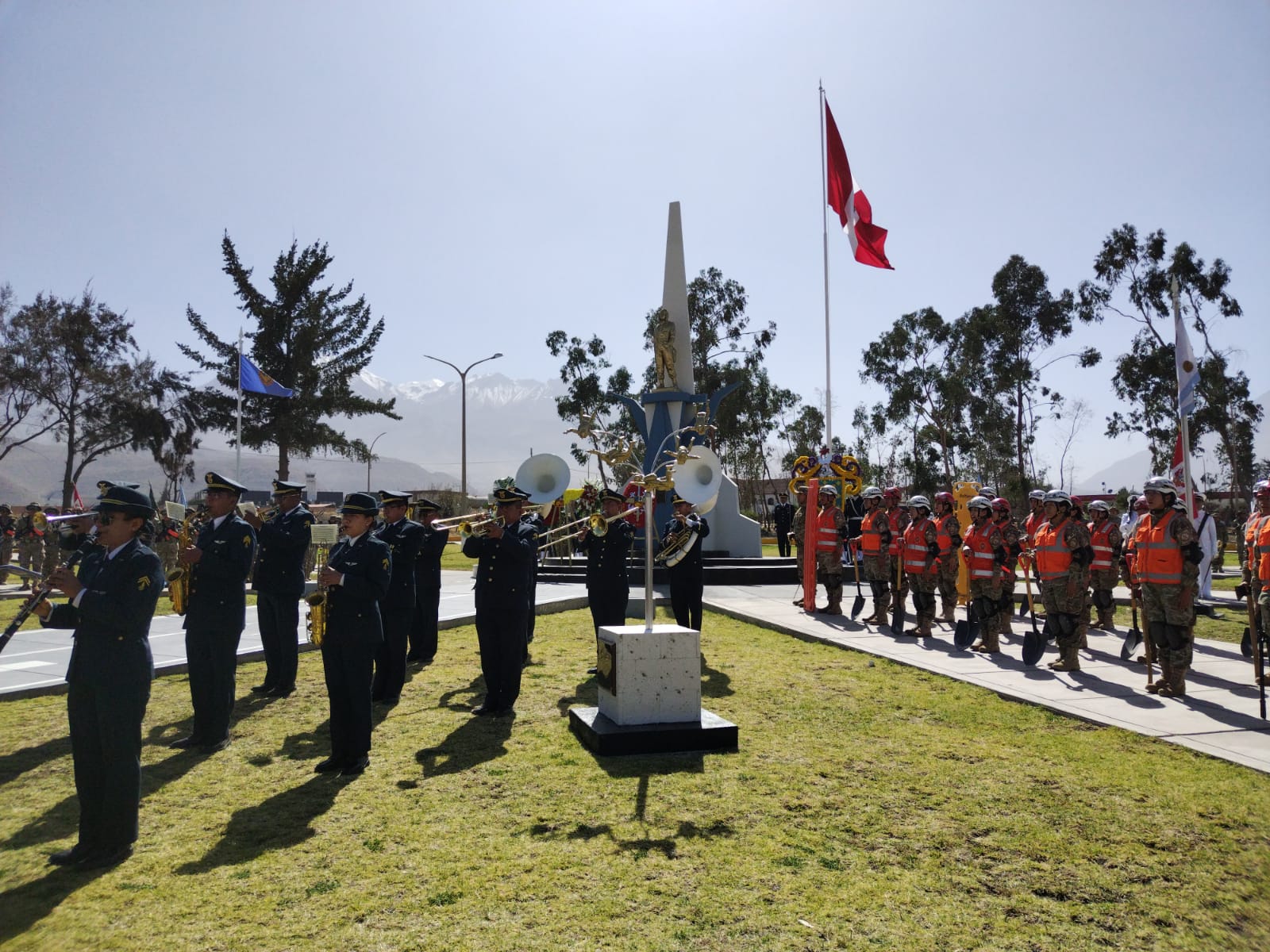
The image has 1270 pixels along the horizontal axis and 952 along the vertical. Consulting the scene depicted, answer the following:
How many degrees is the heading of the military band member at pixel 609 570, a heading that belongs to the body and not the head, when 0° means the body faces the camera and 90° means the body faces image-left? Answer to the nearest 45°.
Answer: approximately 45°

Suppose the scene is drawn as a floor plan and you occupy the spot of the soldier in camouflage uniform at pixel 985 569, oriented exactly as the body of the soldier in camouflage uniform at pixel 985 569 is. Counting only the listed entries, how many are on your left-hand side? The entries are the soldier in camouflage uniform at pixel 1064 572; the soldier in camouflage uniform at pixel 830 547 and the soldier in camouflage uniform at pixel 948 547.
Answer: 1

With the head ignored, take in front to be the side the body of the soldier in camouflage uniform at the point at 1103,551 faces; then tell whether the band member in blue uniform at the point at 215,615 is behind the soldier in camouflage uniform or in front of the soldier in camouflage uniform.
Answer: in front

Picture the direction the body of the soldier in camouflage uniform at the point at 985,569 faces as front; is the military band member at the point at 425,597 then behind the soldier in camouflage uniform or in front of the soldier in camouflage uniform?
in front

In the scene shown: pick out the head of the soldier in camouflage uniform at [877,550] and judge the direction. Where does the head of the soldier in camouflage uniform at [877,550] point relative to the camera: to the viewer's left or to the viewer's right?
to the viewer's left

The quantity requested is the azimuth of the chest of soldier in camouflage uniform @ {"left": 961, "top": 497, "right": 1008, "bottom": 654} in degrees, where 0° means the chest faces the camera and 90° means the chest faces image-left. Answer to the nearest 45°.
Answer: approximately 45°

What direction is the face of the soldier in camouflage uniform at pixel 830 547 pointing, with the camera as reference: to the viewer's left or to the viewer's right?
to the viewer's left

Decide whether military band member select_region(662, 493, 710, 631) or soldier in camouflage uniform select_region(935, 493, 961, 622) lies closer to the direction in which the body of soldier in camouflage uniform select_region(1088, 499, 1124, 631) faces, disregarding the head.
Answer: the military band member

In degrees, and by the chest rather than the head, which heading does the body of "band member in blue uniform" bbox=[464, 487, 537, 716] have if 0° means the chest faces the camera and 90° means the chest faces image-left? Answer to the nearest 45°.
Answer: approximately 45°
